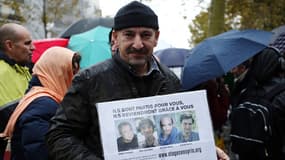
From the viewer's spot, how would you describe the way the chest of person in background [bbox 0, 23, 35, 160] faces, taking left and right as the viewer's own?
facing to the right of the viewer

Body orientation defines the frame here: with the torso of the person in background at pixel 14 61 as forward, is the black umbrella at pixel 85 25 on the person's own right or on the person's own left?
on the person's own left

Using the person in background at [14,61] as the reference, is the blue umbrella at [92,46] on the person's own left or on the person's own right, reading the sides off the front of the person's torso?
on the person's own left
